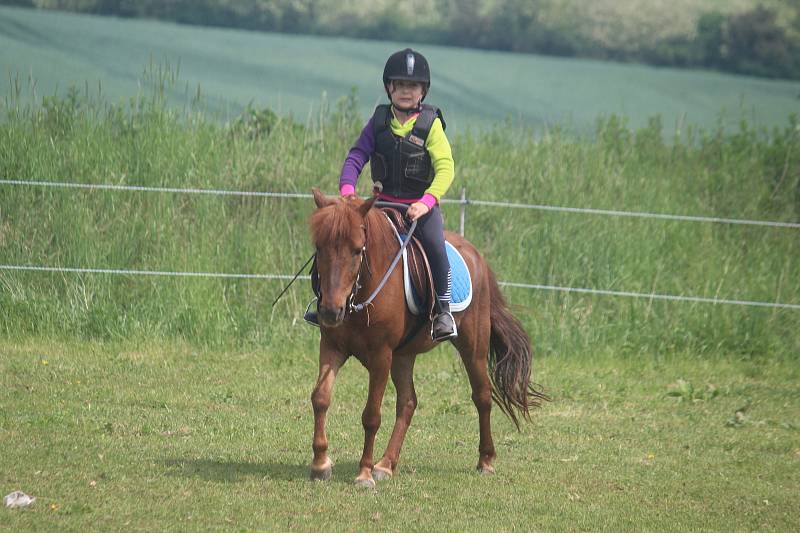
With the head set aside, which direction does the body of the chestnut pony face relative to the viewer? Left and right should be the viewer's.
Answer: facing the viewer and to the left of the viewer

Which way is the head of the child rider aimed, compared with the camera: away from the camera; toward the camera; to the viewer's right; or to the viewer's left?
toward the camera

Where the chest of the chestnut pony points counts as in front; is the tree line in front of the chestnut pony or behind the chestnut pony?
behind
